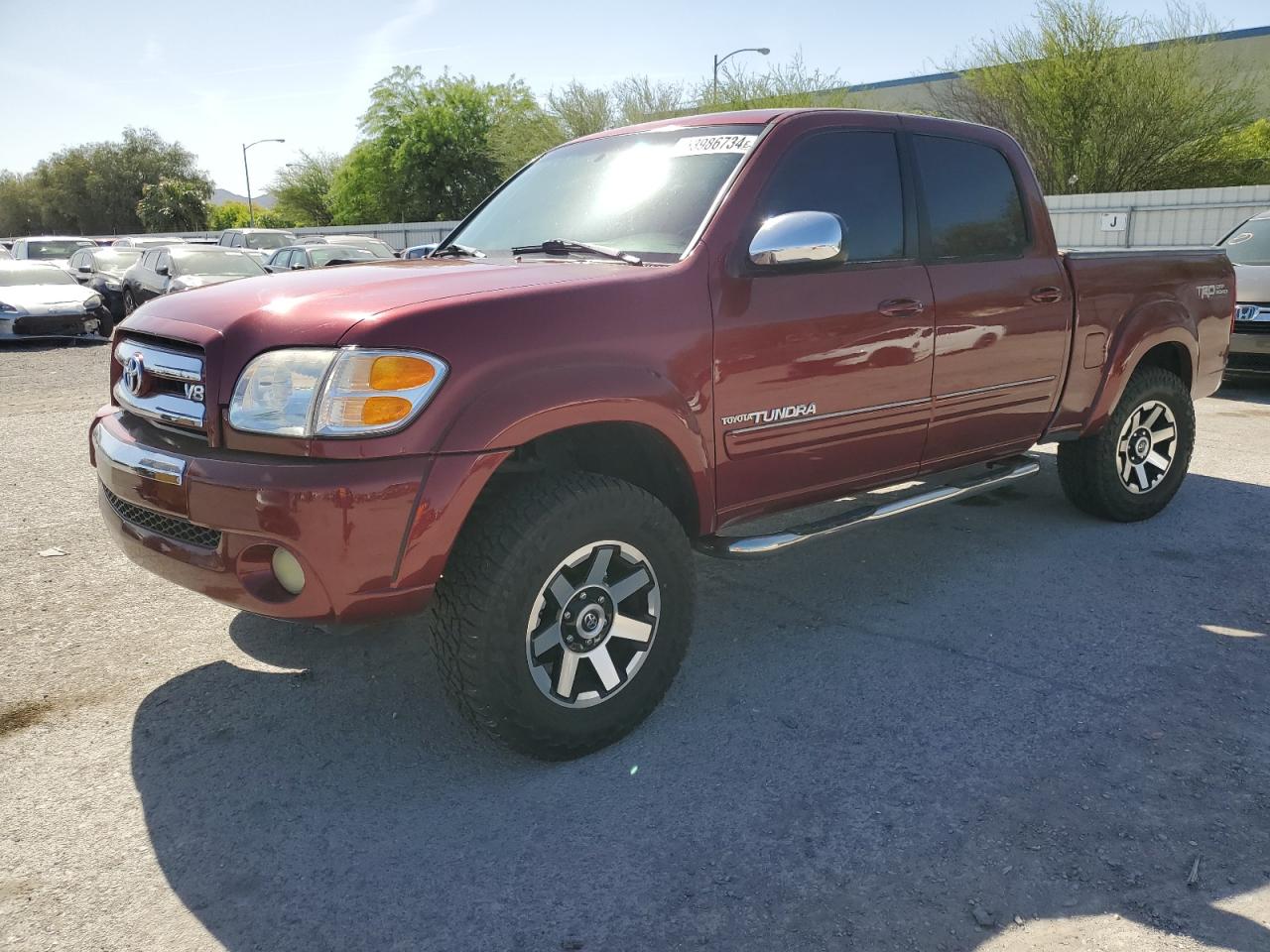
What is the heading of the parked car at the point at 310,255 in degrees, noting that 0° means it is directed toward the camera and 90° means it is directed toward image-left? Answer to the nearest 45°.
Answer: approximately 315°

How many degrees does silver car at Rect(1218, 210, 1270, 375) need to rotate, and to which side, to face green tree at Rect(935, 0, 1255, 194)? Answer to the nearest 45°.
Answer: approximately 180°

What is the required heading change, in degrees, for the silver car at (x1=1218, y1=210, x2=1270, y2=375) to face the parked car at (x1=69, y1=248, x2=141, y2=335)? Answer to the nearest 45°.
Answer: approximately 90° to its right

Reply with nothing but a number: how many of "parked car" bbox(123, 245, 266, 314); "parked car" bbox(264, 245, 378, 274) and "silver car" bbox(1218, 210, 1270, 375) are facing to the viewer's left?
0

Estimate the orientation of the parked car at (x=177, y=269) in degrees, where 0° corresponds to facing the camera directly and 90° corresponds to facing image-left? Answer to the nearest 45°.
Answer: approximately 315°

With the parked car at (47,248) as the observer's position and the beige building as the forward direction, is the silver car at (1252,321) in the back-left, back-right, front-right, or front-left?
front-right

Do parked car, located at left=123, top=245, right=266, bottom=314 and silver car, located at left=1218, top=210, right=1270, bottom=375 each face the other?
no

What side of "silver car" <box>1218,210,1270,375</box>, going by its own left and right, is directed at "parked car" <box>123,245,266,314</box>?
right

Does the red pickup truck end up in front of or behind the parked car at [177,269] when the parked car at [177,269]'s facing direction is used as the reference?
in front

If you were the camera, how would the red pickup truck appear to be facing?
facing the viewer and to the left of the viewer

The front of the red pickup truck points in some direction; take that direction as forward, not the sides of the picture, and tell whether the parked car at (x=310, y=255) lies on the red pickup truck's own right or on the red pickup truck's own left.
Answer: on the red pickup truck's own right

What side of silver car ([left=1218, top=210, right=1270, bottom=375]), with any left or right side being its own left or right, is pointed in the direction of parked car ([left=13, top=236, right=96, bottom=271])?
right

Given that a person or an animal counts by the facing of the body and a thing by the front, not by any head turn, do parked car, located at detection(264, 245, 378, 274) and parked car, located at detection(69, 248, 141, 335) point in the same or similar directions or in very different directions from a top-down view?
same or similar directions

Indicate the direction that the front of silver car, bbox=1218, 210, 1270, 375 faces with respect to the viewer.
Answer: facing the viewer
